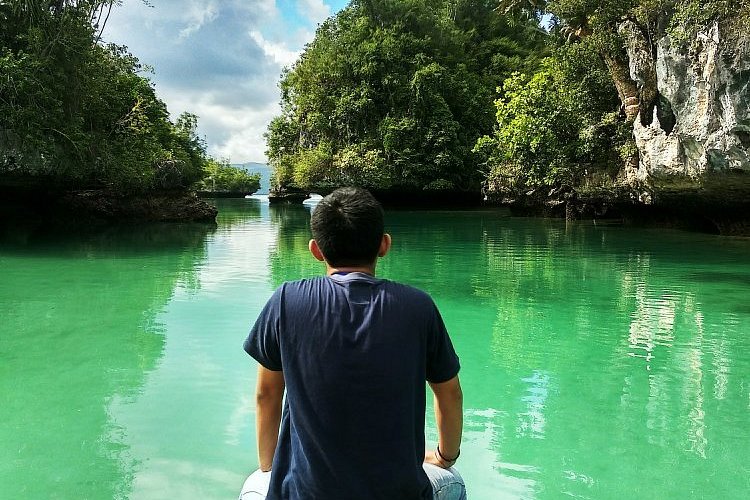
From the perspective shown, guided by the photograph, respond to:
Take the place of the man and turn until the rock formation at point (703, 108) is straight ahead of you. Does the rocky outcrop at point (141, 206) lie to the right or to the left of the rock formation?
left

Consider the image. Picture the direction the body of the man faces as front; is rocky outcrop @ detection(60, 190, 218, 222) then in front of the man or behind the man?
in front

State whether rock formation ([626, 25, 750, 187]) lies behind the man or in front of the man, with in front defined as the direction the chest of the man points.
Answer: in front

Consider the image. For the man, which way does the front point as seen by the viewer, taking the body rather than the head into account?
away from the camera

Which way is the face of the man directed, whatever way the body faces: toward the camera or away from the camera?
away from the camera
